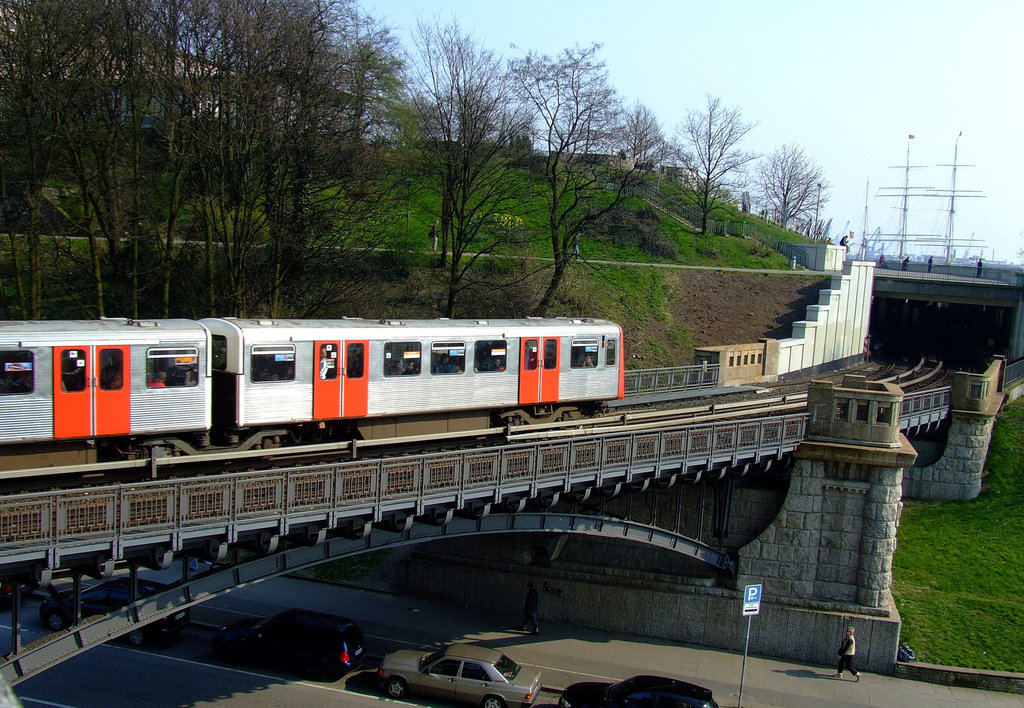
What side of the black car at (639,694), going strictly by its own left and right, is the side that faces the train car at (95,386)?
front

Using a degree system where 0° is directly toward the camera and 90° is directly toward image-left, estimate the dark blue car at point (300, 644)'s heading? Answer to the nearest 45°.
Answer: approximately 135°

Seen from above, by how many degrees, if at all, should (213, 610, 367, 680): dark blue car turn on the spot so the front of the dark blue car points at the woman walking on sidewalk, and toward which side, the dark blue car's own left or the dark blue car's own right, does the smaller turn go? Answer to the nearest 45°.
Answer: approximately 135° to the dark blue car's own right

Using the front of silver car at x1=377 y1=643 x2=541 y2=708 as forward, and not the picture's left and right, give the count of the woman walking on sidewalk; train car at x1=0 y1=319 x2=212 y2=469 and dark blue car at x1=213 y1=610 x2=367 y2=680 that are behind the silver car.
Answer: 1
